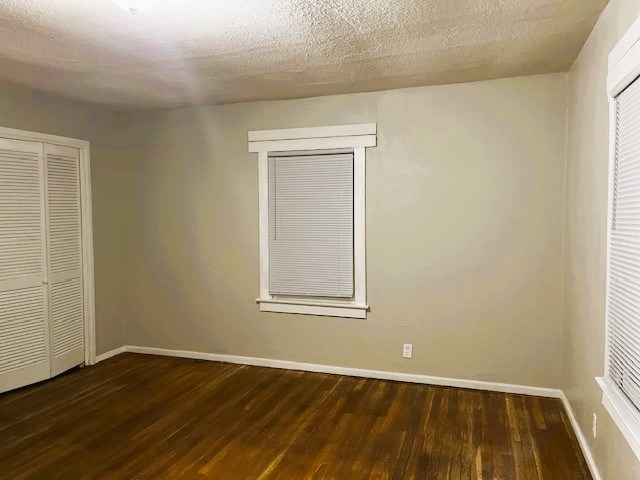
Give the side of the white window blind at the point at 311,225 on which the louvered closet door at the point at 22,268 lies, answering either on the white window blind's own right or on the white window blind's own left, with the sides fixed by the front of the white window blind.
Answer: on the white window blind's own right

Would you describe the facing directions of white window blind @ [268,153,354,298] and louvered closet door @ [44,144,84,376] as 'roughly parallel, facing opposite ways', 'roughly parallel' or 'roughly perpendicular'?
roughly perpendicular

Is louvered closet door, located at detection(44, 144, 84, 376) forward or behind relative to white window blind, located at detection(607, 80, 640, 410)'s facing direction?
forward

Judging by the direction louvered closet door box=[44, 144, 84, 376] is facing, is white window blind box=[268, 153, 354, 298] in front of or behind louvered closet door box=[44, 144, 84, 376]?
in front

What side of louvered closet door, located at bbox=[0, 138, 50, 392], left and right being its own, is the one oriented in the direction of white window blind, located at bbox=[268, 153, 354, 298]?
front

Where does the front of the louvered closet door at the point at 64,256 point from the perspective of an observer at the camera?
facing the viewer and to the right of the viewer

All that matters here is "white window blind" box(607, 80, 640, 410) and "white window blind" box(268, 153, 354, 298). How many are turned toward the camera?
1

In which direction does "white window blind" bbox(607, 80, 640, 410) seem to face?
to the viewer's left

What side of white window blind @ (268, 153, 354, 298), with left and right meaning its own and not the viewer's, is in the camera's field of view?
front

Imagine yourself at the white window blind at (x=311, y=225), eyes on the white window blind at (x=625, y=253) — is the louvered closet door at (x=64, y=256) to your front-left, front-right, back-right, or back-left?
back-right

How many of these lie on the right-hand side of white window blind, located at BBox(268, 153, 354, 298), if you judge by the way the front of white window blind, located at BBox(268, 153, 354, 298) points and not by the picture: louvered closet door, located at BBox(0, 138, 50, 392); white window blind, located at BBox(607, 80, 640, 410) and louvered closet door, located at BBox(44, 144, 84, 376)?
2
